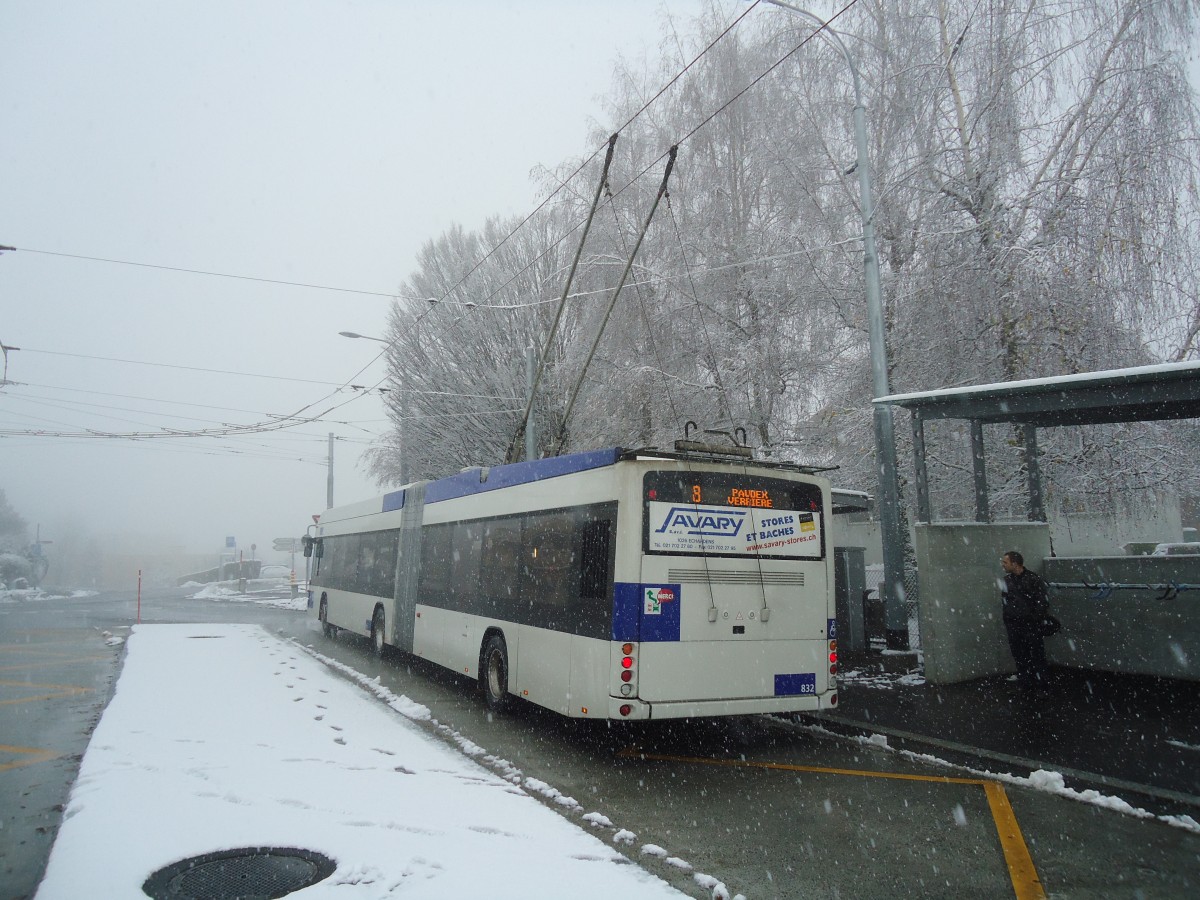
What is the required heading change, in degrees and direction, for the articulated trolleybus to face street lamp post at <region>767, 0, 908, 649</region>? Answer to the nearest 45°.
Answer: approximately 90° to its right

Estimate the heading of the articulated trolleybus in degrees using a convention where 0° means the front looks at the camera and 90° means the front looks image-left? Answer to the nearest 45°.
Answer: approximately 135°

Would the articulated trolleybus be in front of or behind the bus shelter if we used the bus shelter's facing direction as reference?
in front

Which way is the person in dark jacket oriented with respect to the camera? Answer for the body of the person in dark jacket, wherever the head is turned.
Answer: to the viewer's left

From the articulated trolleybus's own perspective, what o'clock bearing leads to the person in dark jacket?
The person in dark jacket is roughly at 4 o'clock from the articulated trolleybus.

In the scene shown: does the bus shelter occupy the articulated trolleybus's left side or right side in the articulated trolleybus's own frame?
on its right

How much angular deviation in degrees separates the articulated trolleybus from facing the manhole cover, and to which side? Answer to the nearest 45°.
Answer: approximately 90° to its left

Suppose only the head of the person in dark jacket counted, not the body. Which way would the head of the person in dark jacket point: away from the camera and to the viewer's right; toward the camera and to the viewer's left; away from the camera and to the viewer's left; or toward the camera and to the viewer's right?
toward the camera and to the viewer's left

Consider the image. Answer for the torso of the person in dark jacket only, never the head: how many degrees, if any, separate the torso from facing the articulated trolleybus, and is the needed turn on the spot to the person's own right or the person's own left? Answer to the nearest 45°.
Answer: approximately 45° to the person's own right

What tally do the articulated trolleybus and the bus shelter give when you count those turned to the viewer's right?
0

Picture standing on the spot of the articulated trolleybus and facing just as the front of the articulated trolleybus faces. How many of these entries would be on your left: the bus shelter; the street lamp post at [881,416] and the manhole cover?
1
